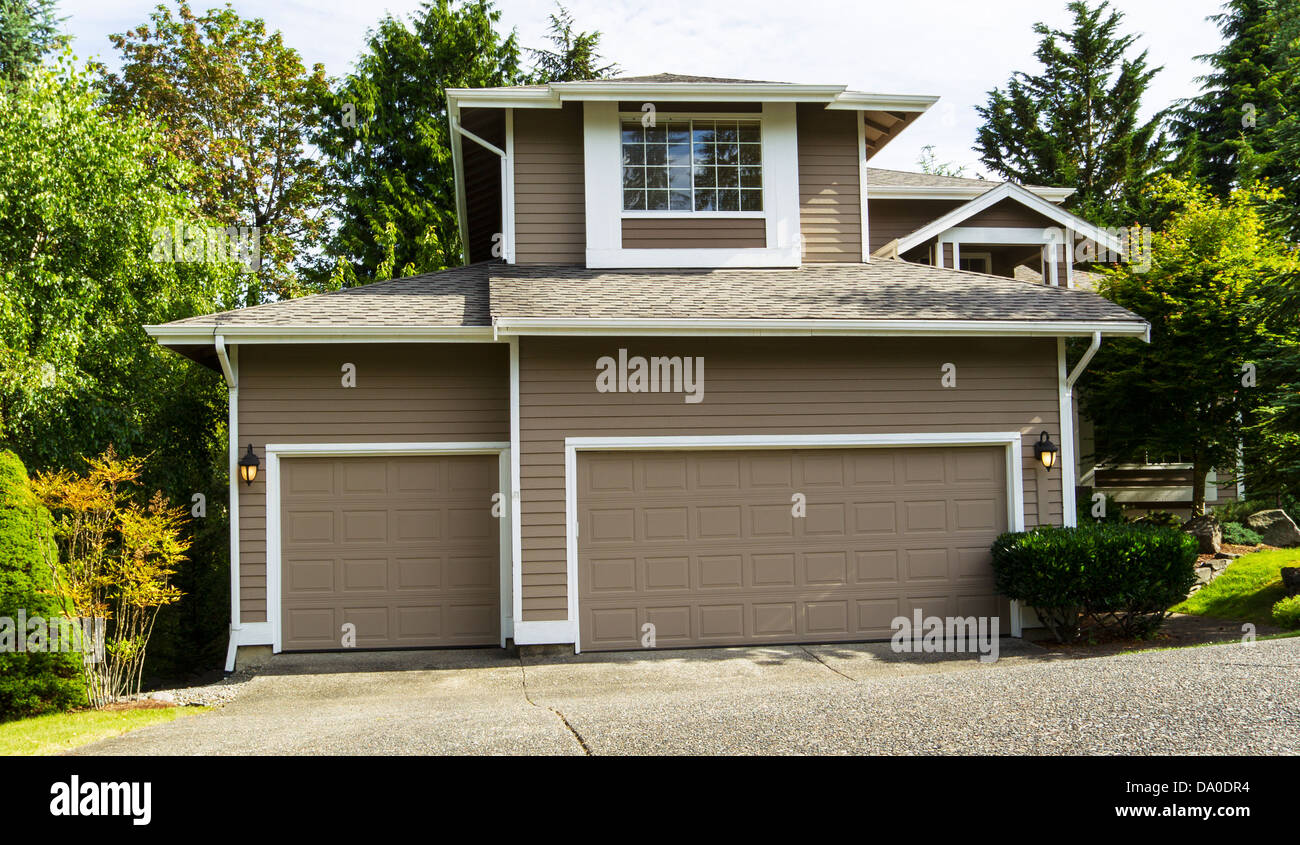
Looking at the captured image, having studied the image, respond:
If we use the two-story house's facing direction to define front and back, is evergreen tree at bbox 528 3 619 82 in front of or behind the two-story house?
behind

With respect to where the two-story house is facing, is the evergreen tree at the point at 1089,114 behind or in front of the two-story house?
behind

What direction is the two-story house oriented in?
toward the camera

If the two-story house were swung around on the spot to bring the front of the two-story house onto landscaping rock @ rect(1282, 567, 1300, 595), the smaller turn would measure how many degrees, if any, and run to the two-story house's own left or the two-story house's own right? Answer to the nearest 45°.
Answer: approximately 90° to the two-story house's own left

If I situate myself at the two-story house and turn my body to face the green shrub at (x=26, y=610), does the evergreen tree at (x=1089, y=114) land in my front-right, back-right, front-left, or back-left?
back-right

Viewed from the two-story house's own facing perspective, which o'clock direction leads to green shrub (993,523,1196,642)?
The green shrub is roughly at 9 o'clock from the two-story house.

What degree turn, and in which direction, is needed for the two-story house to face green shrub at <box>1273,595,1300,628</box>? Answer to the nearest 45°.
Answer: approximately 90° to its left

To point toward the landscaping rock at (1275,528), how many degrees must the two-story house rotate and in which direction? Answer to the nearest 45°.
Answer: approximately 135° to its left

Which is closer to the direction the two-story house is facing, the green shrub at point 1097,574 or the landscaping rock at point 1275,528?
the green shrub
